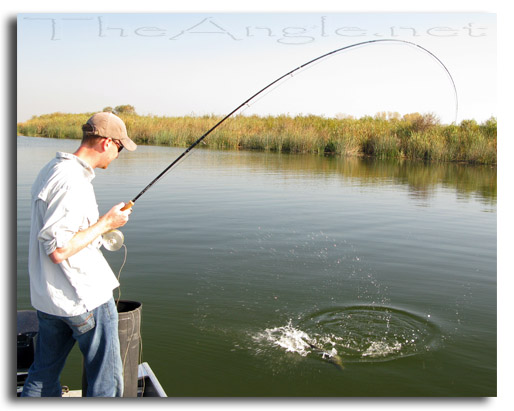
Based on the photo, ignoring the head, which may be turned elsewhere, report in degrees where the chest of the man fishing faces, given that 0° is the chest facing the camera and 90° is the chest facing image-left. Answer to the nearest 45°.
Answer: approximately 270°
